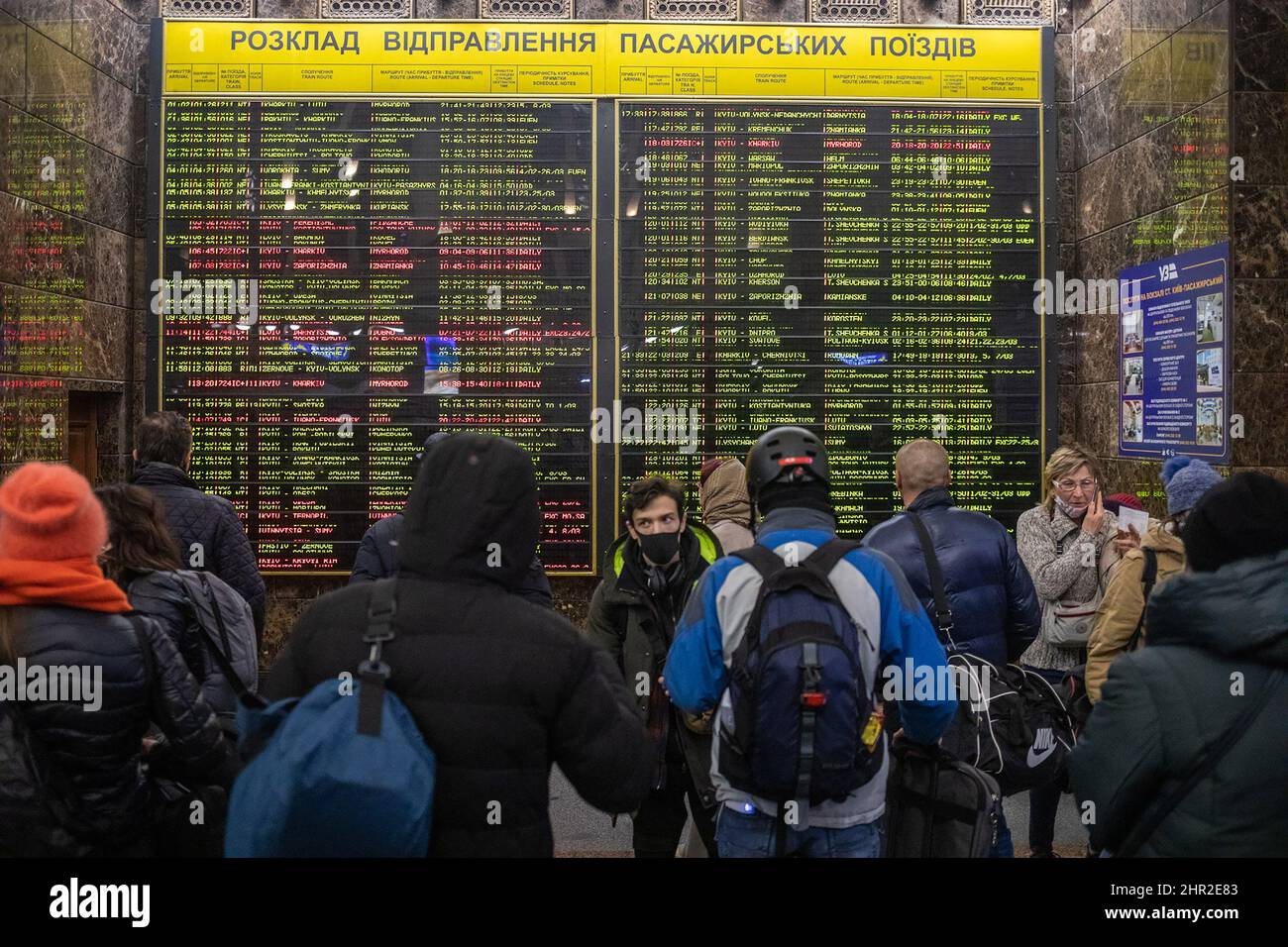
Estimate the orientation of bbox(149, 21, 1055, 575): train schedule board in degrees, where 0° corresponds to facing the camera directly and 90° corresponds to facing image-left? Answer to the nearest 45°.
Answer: approximately 0°

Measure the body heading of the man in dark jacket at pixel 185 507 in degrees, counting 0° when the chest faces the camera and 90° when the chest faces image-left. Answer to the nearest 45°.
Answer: approximately 180°

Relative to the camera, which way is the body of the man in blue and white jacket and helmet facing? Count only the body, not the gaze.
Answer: away from the camera

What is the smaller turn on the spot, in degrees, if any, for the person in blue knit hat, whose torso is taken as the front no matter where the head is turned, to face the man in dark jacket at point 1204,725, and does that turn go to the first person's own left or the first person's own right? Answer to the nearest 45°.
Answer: approximately 135° to the first person's own left

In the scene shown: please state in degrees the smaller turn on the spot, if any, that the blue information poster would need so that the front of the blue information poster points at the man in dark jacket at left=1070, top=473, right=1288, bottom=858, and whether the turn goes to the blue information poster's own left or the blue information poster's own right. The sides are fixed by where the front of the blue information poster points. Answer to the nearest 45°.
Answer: approximately 45° to the blue information poster's own left

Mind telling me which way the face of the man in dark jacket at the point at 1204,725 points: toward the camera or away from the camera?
away from the camera

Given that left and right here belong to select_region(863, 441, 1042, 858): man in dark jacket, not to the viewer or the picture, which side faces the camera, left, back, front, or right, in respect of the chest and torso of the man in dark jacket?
back

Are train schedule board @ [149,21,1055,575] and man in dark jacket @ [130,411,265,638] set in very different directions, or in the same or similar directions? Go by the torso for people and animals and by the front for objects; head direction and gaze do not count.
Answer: very different directions

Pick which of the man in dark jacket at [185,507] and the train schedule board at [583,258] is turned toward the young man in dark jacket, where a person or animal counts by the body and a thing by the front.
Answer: the train schedule board
